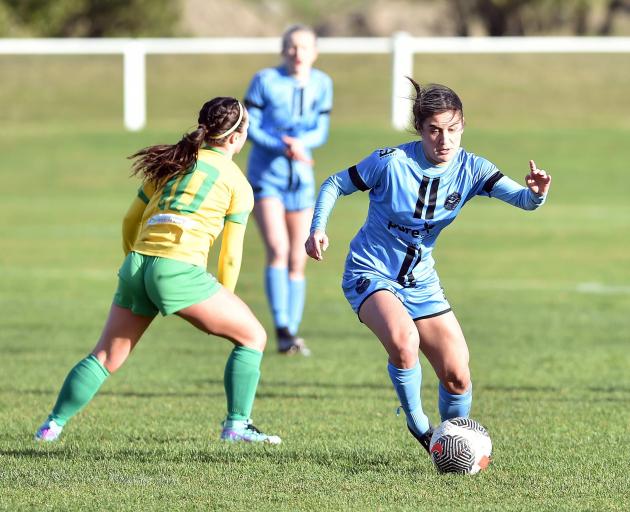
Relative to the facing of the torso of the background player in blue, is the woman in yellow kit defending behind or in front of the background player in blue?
in front

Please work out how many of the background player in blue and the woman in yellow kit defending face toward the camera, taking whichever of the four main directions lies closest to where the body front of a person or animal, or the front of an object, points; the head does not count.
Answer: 1

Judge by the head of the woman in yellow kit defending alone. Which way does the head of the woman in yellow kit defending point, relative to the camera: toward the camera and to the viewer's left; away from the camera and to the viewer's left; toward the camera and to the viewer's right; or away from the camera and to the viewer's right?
away from the camera and to the viewer's right

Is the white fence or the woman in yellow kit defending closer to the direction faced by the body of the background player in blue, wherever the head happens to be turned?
the woman in yellow kit defending

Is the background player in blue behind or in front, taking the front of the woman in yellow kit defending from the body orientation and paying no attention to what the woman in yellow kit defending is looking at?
in front

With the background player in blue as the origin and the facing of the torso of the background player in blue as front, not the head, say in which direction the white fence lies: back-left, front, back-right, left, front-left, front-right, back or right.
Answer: back

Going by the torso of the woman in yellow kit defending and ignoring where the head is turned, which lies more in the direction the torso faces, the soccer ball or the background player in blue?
the background player in blue

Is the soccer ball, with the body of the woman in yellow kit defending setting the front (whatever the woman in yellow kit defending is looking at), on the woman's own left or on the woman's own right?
on the woman's own right

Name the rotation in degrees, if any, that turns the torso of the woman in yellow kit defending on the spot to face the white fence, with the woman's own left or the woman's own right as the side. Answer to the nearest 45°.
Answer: approximately 45° to the woman's own left

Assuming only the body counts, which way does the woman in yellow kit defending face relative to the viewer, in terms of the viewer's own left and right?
facing away from the viewer and to the right of the viewer
